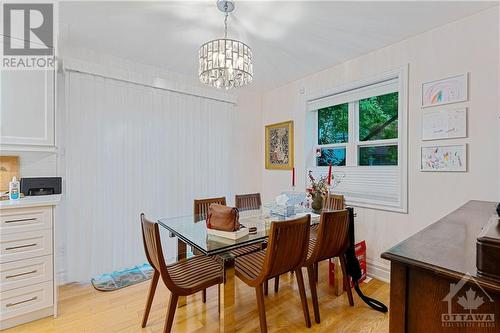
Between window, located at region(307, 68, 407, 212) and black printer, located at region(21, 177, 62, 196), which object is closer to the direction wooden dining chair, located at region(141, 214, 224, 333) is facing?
the window

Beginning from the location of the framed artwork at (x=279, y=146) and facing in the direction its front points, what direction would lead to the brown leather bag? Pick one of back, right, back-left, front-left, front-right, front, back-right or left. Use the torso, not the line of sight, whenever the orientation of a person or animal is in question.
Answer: front-left

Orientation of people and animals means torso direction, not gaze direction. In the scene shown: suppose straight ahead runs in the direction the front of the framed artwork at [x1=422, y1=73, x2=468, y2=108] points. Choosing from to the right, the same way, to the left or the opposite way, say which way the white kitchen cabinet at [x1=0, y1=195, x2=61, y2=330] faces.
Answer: to the left

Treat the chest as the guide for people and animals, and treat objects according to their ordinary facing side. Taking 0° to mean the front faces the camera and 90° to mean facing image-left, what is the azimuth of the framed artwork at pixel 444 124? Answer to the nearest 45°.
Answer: approximately 45°

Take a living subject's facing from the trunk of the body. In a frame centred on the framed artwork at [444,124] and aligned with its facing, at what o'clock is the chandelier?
The chandelier is roughly at 12 o'clock from the framed artwork.

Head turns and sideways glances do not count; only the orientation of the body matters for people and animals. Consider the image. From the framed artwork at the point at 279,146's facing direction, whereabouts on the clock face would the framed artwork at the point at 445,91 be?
the framed artwork at the point at 445,91 is roughly at 9 o'clock from the framed artwork at the point at 279,146.

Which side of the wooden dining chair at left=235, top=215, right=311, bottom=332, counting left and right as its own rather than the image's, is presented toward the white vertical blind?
front

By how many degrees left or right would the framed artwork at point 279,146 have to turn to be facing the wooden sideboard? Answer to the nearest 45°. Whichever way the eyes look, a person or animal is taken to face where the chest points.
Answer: approximately 45° to its left

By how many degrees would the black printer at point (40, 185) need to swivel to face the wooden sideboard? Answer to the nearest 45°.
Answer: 0° — it already faces it

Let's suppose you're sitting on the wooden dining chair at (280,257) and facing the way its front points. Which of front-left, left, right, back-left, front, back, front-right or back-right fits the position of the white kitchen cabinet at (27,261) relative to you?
front-left

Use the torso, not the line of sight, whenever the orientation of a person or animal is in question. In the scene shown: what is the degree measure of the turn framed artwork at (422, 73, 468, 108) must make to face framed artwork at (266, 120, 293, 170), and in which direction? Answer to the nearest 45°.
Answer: approximately 45° to its right

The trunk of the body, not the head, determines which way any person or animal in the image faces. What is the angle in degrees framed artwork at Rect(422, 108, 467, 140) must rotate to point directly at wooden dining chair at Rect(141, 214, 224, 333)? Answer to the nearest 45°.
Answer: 0° — it already faces it

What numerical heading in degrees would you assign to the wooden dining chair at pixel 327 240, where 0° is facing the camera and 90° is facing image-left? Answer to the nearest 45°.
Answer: approximately 135°
